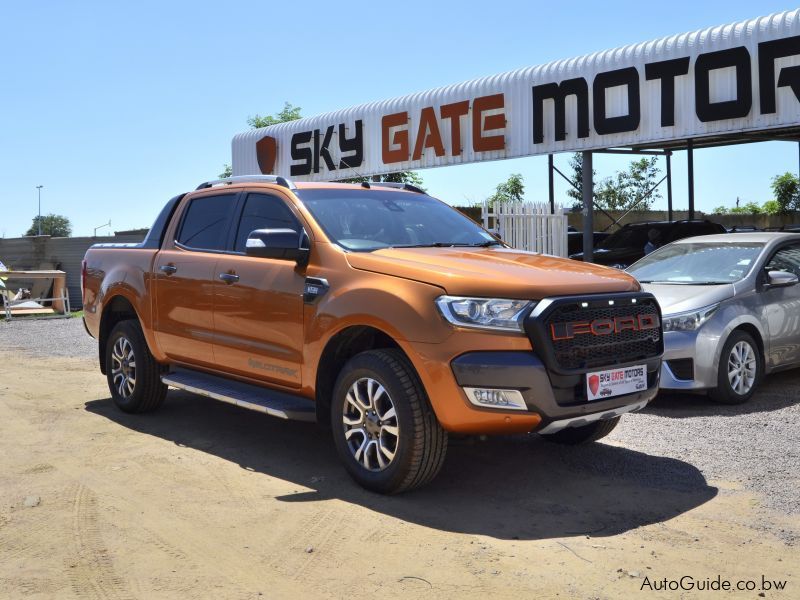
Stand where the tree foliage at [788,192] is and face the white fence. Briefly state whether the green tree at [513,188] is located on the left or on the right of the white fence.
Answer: right

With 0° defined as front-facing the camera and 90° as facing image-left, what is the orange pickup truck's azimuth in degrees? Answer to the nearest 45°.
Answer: approximately 315°

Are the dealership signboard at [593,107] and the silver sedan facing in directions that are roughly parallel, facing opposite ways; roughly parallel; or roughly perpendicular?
roughly parallel

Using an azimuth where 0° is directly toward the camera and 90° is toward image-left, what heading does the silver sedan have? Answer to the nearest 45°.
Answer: approximately 45°

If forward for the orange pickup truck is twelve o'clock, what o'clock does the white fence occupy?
The white fence is roughly at 8 o'clock from the orange pickup truck.

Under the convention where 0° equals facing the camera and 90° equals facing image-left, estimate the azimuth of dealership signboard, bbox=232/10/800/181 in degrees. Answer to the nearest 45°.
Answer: approximately 45°

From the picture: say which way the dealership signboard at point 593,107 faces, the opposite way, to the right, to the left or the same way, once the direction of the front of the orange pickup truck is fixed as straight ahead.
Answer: to the right

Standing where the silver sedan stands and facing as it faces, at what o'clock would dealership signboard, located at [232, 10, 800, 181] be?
The dealership signboard is roughly at 4 o'clock from the silver sedan.

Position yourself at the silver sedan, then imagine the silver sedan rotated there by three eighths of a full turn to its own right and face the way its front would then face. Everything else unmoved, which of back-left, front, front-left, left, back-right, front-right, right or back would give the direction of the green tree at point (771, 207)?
front

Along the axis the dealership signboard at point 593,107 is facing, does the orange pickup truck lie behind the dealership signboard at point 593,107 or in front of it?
in front

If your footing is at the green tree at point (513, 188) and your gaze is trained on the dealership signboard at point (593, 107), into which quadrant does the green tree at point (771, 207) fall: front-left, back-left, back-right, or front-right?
back-left

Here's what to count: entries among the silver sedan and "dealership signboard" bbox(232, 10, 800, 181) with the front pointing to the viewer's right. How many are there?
0

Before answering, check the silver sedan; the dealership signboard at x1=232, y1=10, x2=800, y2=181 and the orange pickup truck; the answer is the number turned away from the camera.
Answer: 0

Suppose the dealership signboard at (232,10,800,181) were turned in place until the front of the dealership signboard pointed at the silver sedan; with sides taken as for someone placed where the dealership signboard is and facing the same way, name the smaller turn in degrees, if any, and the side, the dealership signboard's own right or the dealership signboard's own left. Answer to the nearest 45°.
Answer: approximately 45° to the dealership signboard's own left

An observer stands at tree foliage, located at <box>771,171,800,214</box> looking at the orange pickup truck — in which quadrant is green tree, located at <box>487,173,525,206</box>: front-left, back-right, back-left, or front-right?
front-right

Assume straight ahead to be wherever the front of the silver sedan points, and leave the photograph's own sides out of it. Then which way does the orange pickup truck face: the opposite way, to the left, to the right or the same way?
to the left
